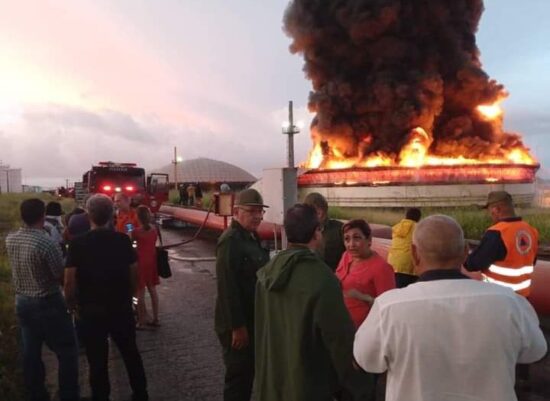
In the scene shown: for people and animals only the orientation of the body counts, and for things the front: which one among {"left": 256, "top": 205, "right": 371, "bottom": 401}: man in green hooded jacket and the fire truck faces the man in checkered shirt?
the fire truck

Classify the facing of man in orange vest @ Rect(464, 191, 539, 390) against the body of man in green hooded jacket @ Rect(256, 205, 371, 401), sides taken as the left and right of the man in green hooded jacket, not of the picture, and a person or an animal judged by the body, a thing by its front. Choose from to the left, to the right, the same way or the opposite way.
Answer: to the left

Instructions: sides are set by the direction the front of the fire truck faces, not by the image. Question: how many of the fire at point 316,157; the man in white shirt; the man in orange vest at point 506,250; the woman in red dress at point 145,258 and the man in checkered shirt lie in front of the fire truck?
4

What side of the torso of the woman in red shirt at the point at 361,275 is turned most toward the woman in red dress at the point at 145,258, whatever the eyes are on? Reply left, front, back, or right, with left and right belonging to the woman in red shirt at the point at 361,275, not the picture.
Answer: right

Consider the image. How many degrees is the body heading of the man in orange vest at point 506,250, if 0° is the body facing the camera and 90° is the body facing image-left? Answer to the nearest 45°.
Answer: approximately 135°

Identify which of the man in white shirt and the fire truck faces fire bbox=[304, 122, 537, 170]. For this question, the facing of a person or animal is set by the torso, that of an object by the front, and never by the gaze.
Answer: the man in white shirt

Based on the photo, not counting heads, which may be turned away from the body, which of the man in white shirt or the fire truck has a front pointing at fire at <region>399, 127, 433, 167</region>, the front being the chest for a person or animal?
the man in white shirt

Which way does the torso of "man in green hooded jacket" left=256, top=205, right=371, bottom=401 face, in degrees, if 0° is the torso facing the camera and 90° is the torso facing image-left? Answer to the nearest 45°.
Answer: approximately 225°

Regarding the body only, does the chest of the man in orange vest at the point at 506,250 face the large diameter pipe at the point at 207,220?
yes

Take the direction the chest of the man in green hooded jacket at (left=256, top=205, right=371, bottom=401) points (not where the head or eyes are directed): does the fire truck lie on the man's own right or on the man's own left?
on the man's own left
